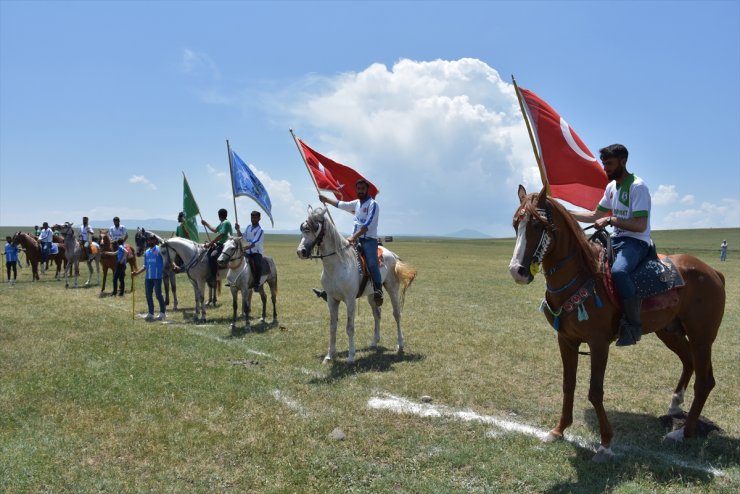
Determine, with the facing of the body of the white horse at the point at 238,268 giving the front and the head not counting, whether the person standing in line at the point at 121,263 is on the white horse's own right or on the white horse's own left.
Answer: on the white horse's own right

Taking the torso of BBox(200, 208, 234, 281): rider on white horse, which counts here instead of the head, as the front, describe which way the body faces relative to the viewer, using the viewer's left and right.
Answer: facing the viewer and to the left of the viewer

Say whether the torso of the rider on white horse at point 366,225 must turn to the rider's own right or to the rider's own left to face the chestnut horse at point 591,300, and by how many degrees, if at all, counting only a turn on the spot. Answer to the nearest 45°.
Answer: approximately 90° to the rider's own left

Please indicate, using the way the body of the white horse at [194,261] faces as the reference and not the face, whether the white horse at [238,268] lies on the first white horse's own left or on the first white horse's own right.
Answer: on the first white horse's own left

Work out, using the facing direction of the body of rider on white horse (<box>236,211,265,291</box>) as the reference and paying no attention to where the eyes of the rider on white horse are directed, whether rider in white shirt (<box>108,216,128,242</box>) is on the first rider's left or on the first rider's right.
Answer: on the first rider's right

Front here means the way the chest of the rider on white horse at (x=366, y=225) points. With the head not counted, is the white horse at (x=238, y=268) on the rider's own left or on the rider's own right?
on the rider's own right

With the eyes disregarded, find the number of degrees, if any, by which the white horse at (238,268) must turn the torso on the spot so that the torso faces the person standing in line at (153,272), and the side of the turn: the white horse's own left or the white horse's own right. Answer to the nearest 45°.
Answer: approximately 90° to the white horse's own right
